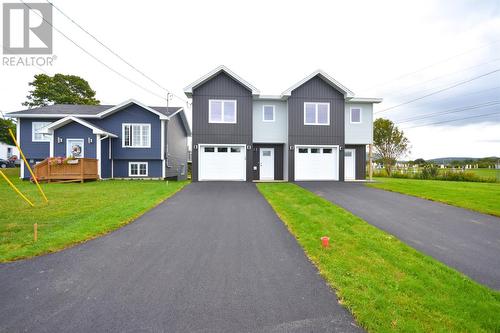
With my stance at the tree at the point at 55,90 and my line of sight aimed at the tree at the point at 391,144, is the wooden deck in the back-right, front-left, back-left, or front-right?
front-right

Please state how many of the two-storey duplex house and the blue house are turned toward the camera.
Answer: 2

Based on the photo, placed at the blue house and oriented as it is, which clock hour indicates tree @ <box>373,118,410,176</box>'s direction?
The tree is roughly at 9 o'clock from the blue house.

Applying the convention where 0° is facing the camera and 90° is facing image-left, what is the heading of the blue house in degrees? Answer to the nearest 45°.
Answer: approximately 0°

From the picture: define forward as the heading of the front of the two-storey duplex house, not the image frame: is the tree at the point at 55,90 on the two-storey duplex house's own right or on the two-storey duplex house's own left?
on the two-storey duplex house's own right

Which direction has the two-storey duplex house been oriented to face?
toward the camera

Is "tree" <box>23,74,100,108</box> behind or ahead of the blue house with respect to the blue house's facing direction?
behind

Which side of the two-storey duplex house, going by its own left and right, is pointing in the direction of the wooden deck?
right

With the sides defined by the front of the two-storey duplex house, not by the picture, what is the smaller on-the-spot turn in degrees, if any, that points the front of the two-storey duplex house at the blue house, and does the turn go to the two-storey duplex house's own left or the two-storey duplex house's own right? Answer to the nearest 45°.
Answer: approximately 90° to the two-storey duplex house's own right

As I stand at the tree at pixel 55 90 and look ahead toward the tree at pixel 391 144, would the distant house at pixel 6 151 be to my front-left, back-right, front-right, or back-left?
back-left

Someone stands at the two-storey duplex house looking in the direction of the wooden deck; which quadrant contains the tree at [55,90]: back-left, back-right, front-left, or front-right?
front-right
